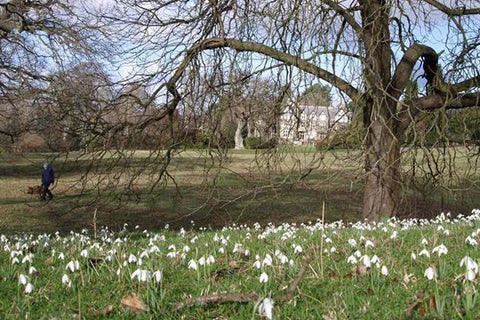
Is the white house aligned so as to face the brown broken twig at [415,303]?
yes

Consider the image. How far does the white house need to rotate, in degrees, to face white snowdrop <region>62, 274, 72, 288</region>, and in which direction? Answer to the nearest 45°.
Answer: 0° — it already faces it

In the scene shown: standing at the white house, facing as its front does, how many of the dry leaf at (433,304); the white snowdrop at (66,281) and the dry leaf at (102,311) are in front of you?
3

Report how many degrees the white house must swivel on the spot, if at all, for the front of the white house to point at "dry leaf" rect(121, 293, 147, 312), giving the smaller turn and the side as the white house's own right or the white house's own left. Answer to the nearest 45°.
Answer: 0° — it already faces it

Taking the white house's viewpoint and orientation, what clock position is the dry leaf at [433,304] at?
The dry leaf is roughly at 12 o'clock from the white house.

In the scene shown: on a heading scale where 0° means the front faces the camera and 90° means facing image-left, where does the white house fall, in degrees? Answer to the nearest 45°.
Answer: approximately 0°

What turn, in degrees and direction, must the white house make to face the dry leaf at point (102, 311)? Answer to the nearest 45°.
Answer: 0° — it already faces it

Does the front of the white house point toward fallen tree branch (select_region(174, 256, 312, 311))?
yes
